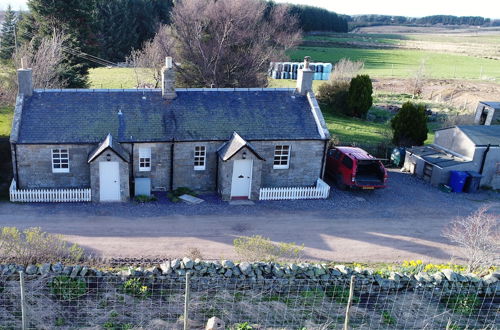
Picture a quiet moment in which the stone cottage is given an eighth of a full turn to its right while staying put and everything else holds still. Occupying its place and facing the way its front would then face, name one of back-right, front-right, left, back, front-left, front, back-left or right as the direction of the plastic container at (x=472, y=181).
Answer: back-left

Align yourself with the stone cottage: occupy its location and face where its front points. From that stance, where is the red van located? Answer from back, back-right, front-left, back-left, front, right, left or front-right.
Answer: left

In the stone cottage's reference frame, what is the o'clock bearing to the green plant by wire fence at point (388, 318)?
The green plant by wire fence is roughly at 11 o'clock from the stone cottage.

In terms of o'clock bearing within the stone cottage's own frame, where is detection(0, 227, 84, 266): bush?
The bush is roughly at 1 o'clock from the stone cottage.

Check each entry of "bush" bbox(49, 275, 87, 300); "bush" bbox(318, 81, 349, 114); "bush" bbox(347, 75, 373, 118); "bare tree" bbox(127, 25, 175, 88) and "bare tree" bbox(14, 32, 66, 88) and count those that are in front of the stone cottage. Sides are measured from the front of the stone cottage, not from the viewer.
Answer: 1

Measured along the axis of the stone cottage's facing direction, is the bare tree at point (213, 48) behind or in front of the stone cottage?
behind

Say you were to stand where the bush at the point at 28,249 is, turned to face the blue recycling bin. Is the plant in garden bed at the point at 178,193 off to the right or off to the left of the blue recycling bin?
left

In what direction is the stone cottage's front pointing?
toward the camera

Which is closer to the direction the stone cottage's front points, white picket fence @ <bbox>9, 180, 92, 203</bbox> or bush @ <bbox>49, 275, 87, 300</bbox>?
the bush

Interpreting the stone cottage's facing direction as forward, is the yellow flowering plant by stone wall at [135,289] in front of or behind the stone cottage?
in front

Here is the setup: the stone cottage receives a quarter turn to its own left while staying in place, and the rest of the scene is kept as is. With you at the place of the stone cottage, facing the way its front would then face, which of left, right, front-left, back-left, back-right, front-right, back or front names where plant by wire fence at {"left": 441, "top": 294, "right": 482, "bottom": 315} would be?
front-right

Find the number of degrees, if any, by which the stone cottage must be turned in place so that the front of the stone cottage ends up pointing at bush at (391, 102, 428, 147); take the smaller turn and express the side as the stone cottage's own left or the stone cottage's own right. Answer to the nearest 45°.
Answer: approximately 135° to the stone cottage's own left

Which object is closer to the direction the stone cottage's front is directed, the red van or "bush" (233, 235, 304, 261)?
the bush

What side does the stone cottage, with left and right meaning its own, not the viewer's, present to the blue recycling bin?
left

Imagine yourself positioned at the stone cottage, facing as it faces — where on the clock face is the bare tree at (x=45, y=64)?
The bare tree is roughly at 5 o'clock from the stone cottage.
